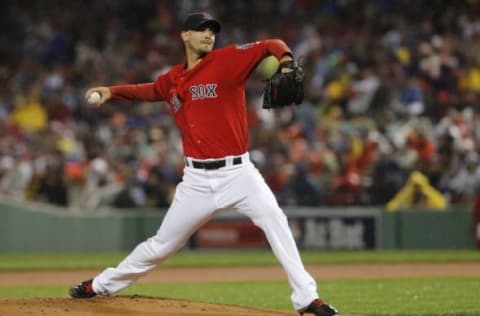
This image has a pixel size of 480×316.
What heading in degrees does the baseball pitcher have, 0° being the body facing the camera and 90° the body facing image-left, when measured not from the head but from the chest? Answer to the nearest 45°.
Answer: approximately 0°
